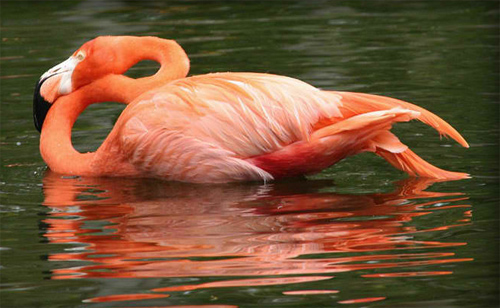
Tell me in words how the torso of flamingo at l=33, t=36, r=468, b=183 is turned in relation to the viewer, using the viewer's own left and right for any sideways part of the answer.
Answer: facing to the left of the viewer
